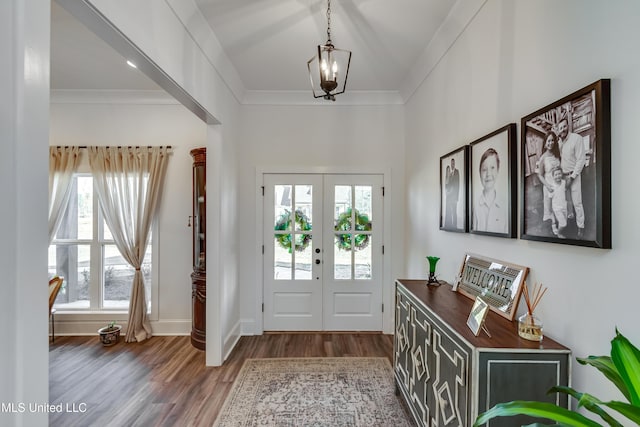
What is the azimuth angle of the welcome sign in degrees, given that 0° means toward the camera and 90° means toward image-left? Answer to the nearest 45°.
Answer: approximately 45°

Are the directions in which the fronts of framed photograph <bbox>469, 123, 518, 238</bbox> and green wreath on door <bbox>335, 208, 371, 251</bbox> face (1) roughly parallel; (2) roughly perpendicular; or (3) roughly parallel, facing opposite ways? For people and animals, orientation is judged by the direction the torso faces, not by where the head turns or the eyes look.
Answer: roughly perpendicular

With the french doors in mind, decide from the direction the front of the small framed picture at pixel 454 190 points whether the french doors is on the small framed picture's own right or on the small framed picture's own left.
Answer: on the small framed picture's own right

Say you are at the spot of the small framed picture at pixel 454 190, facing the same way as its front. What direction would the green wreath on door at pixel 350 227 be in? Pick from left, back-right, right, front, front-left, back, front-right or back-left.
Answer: right

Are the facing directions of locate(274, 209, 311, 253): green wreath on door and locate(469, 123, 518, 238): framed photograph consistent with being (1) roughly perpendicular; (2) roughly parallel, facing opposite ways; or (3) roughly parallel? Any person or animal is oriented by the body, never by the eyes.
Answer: roughly perpendicular

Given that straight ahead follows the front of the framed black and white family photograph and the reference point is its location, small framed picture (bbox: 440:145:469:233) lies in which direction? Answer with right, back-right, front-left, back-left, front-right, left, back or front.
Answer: right

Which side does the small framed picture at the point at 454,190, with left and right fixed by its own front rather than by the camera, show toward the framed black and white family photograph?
left
